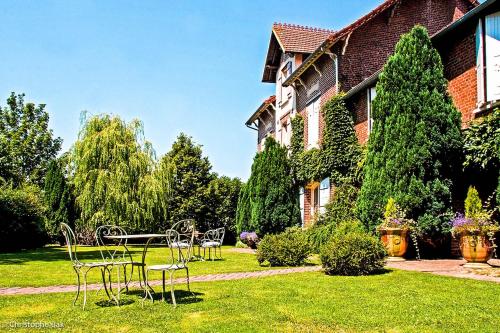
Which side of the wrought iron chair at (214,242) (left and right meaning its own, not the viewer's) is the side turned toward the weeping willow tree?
right

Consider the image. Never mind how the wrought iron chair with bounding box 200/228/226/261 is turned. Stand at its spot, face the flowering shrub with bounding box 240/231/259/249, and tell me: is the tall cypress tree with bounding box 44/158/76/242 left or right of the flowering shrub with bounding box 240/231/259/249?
left

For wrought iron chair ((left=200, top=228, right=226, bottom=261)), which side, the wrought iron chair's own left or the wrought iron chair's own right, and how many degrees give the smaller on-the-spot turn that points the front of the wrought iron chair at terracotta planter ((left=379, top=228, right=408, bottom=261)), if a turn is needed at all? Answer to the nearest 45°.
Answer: approximately 90° to the wrought iron chair's own left

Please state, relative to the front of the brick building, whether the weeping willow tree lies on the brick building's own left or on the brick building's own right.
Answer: on the brick building's own right

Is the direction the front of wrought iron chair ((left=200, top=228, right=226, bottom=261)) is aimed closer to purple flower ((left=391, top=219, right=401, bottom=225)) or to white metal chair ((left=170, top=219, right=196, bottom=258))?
the white metal chair

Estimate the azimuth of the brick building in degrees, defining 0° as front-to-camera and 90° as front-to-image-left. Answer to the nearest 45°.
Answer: approximately 45°

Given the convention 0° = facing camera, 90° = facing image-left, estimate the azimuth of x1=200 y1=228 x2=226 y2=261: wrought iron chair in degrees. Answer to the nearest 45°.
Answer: approximately 45°
